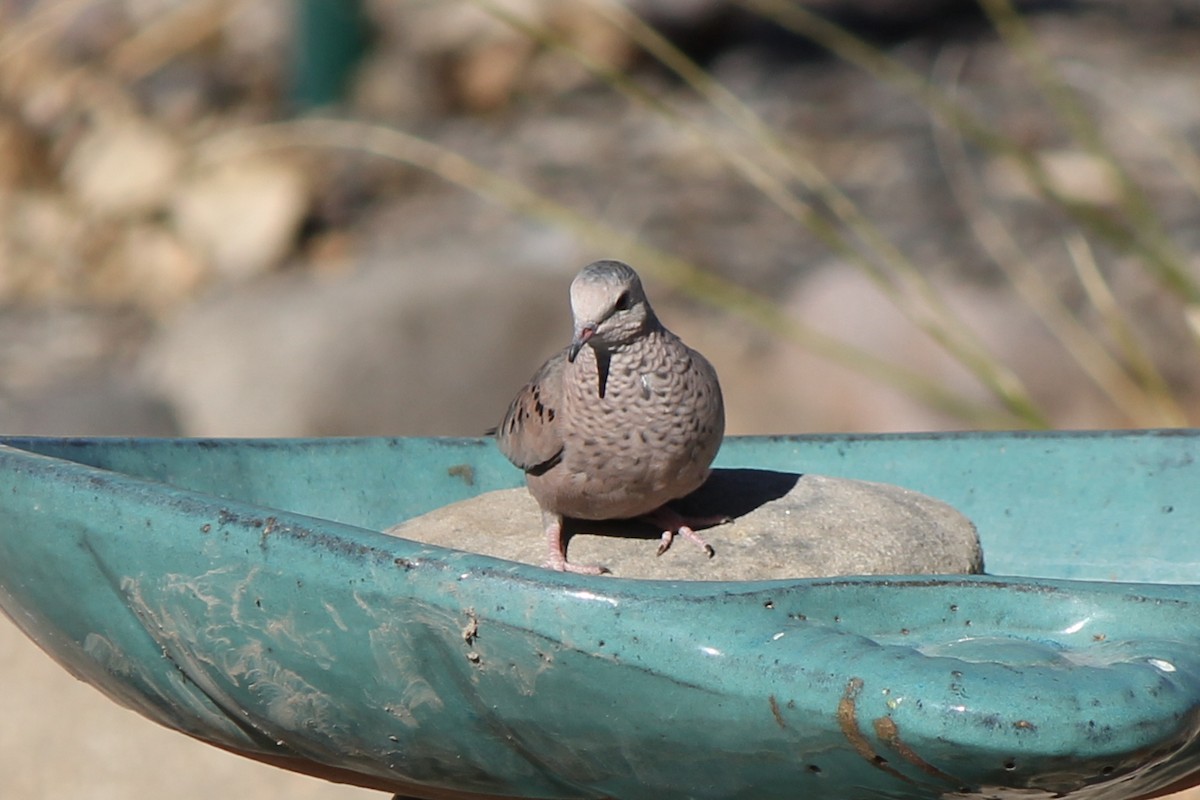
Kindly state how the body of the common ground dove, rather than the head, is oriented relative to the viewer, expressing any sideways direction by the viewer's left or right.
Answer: facing the viewer and to the right of the viewer
